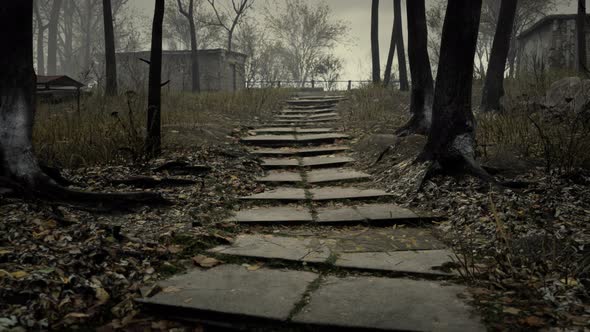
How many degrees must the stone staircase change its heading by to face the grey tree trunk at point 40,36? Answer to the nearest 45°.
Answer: approximately 135° to its right

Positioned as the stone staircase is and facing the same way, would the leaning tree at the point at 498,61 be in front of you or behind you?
behind

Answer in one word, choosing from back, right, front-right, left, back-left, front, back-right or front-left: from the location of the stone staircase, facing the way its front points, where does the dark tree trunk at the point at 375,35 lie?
back

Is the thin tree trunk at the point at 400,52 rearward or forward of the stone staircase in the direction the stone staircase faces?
rearward

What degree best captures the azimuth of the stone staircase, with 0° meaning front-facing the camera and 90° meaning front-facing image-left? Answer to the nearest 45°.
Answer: approximately 0°

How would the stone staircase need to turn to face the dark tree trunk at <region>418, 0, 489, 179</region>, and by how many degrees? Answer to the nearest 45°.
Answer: approximately 135° to its left
